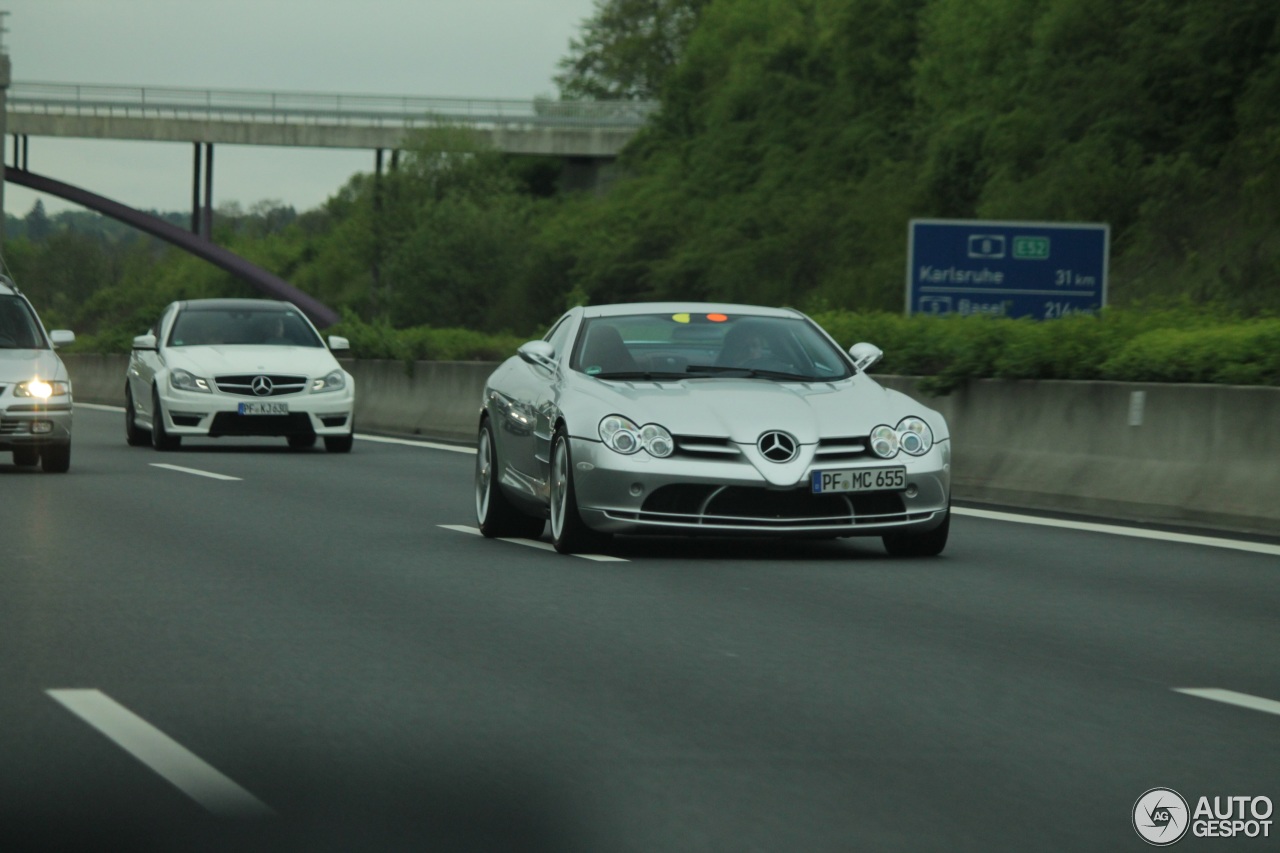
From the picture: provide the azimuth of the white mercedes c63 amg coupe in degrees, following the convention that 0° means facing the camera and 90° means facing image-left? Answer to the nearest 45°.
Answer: approximately 0°

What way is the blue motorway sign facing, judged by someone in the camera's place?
facing the viewer

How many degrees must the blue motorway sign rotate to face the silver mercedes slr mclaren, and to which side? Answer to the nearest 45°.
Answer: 0° — it already faces it

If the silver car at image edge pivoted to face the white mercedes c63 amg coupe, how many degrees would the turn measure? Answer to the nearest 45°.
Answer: approximately 135° to its left

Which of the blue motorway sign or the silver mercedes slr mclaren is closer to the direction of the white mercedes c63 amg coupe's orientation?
the silver mercedes slr mclaren

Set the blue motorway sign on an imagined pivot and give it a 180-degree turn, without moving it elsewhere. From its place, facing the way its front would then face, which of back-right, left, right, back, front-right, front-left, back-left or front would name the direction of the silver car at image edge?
back-left

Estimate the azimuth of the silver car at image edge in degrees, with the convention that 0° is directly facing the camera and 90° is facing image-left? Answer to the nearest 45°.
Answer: approximately 0°

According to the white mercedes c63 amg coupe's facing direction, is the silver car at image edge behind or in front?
in front

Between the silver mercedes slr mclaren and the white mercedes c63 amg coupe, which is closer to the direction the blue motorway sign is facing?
the silver mercedes slr mclaren
